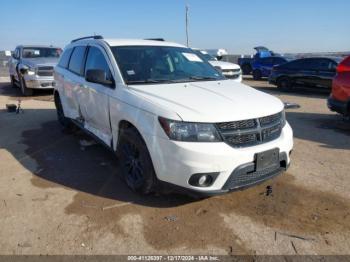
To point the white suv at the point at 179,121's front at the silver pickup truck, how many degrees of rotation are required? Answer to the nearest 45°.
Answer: approximately 180°

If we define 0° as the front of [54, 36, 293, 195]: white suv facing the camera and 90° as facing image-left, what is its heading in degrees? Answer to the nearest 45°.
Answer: approximately 315°

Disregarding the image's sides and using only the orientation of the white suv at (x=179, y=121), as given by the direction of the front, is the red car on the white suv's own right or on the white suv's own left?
on the white suv's own left
